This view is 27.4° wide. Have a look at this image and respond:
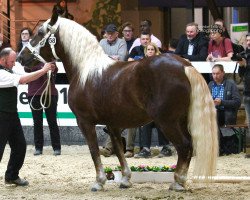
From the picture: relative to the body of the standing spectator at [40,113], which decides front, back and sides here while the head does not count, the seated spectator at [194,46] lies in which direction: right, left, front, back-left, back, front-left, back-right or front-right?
left

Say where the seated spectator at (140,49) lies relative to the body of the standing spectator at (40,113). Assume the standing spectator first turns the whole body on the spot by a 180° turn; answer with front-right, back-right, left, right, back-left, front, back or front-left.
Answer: right

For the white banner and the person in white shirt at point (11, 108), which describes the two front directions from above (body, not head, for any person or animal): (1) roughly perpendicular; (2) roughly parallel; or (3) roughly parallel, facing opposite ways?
roughly perpendicular

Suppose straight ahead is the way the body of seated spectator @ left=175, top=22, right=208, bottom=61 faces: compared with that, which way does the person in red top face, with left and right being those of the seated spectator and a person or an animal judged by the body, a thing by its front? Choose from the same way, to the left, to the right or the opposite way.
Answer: the same way

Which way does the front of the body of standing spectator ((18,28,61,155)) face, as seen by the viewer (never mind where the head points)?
toward the camera

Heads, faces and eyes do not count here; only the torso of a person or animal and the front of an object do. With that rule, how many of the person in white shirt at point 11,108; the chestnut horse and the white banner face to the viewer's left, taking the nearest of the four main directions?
1

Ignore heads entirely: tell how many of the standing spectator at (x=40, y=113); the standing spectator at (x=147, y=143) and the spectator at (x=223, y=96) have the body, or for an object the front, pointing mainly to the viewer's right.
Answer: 0

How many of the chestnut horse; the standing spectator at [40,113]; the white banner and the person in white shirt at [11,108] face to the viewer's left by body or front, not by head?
1

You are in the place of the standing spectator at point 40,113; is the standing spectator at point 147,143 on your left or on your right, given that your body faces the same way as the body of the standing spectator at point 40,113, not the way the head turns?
on your left

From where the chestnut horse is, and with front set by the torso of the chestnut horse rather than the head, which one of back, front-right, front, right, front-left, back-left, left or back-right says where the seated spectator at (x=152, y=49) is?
right

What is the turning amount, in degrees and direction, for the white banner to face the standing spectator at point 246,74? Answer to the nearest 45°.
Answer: approximately 45° to its left

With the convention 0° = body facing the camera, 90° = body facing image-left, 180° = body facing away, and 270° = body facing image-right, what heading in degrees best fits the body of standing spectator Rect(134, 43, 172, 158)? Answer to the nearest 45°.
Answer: approximately 45°

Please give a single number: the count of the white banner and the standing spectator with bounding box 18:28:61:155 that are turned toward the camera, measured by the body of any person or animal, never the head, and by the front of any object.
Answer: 2

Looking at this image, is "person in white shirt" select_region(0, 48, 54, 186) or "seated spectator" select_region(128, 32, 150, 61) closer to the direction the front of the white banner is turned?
the person in white shirt

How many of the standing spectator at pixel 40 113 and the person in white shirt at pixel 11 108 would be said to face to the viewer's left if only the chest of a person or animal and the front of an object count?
0

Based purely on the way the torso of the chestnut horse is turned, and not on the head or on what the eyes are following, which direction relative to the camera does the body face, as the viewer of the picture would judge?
to the viewer's left

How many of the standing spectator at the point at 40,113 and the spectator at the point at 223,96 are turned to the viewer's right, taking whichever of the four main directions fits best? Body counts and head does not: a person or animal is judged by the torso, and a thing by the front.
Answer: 0

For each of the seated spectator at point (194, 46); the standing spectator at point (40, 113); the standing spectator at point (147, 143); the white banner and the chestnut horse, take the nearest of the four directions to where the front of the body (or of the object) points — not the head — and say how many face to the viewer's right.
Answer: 0
